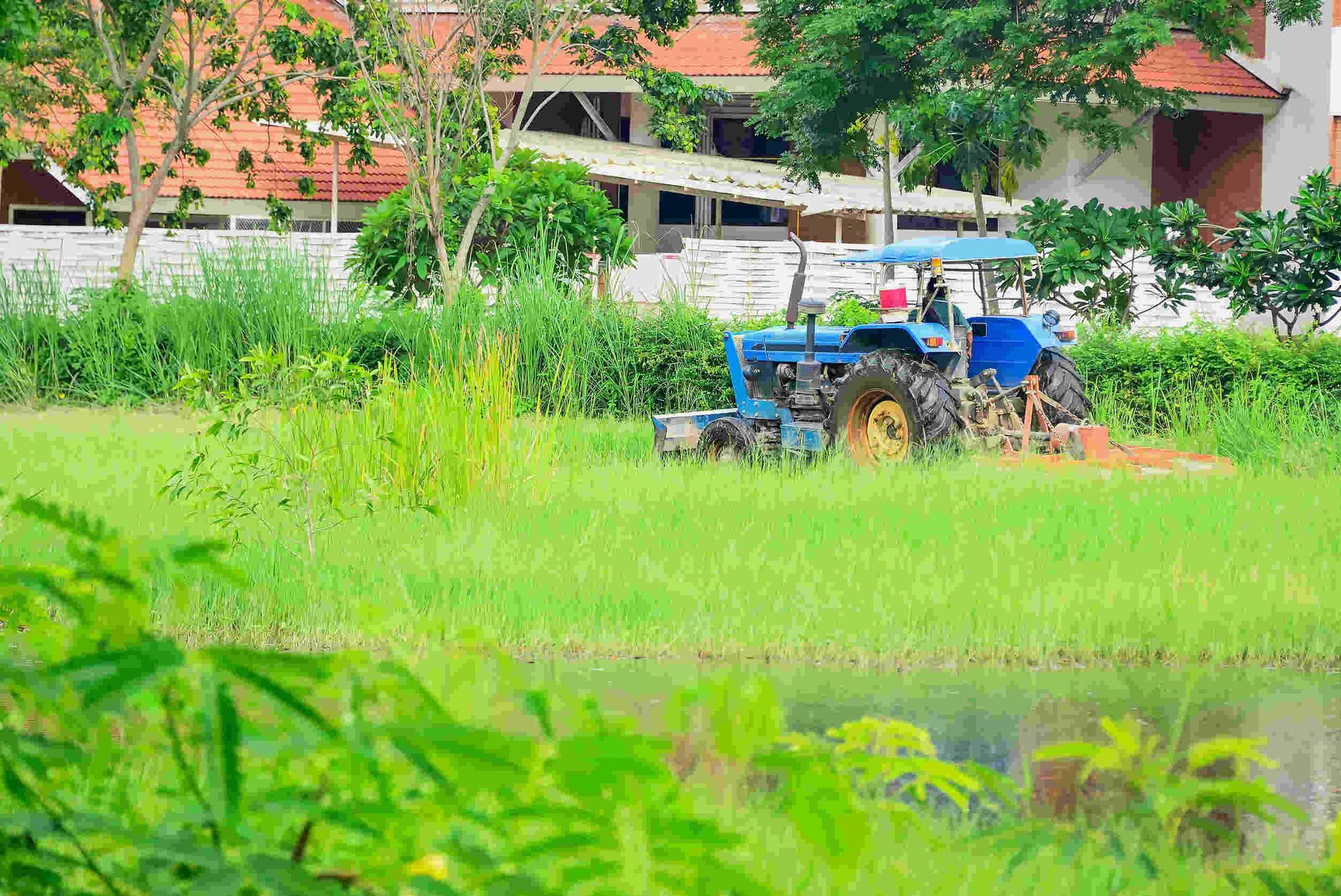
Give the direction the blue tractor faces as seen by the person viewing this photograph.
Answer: facing away from the viewer and to the left of the viewer

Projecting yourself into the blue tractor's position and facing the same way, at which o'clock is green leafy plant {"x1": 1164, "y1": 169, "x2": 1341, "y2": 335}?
The green leafy plant is roughly at 3 o'clock from the blue tractor.

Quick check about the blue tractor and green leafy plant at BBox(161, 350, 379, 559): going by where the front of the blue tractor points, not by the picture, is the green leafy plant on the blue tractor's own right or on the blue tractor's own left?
on the blue tractor's own left

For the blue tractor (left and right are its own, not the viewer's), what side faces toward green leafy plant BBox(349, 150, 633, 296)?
front

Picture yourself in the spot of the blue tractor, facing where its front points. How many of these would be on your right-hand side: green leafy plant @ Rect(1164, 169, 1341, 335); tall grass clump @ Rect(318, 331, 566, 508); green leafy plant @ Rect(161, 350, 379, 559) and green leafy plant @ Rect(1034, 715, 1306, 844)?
1

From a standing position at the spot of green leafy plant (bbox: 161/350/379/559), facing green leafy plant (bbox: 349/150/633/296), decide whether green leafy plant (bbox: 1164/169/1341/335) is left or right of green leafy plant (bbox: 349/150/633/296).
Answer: right

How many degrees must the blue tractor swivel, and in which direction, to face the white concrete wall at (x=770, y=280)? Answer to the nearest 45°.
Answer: approximately 45° to its right

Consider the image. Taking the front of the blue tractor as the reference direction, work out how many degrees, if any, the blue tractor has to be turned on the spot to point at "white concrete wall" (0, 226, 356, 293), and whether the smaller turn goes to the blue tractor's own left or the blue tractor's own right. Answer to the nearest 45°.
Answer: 0° — it already faces it
